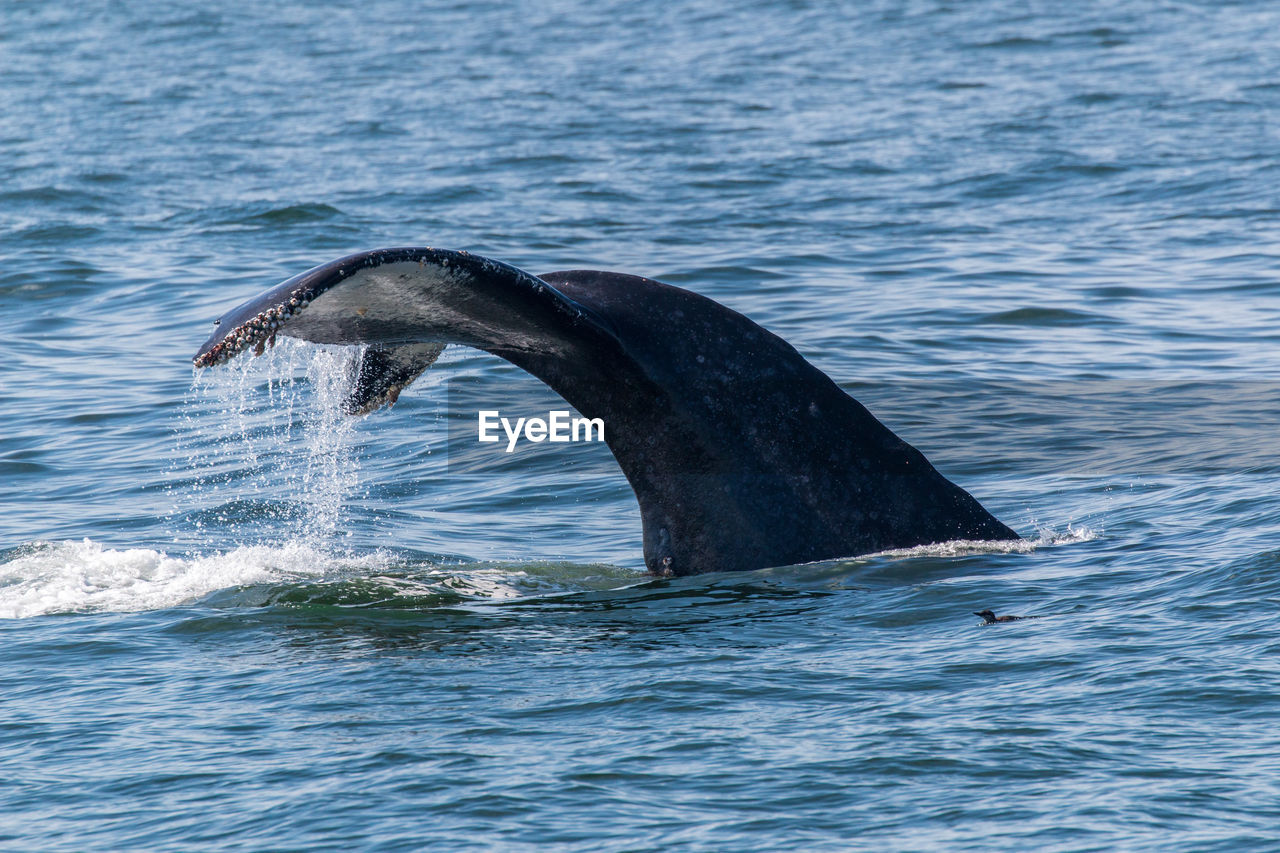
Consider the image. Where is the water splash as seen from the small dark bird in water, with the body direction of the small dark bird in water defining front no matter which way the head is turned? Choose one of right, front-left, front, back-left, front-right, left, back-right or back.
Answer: front-right

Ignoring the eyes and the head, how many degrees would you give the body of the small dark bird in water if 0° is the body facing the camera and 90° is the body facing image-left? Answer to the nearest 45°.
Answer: approximately 90°
